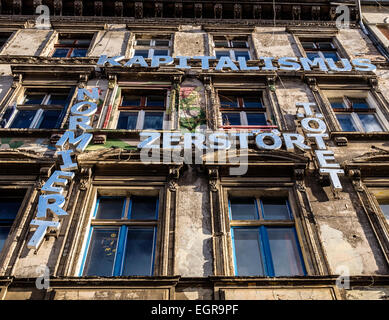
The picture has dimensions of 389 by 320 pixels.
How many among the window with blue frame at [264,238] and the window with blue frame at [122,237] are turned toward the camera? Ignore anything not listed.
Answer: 2

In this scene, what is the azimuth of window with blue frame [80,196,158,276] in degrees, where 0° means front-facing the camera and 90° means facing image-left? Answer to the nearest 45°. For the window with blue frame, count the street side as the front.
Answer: approximately 0°

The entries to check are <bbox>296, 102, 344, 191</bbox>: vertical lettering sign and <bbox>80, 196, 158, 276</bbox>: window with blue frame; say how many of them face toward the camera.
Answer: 2

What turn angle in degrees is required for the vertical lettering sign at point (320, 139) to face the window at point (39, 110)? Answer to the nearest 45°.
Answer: approximately 45° to its right

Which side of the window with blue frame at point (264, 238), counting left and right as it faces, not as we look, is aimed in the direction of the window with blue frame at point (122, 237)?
right
